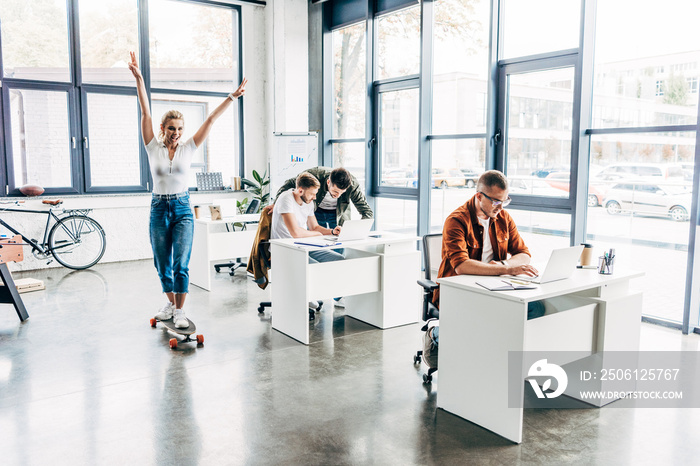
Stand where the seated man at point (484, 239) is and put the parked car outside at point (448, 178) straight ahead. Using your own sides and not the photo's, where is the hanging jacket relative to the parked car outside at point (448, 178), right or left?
left

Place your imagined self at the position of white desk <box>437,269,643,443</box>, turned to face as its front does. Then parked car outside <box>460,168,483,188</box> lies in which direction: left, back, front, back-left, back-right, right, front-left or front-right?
front-right

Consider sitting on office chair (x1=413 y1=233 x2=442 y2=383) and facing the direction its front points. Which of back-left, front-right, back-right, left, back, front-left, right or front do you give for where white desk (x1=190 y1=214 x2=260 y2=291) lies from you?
back

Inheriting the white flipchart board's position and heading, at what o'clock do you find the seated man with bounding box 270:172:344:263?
The seated man is roughly at 12 o'clock from the white flipchart board.

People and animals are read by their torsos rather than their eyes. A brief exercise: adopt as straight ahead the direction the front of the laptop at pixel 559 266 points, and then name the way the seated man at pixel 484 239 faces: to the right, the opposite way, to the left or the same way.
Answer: the opposite way

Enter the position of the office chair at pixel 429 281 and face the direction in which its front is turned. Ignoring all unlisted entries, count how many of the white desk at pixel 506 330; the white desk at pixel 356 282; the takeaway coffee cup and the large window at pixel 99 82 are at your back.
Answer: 2

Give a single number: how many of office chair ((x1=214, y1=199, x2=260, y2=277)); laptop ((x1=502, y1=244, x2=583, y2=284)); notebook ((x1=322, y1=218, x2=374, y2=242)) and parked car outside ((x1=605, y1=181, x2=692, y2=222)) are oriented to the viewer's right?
1

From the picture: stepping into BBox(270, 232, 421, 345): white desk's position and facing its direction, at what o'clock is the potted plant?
The potted plant is roughly at 1 o'clock from the white desk.

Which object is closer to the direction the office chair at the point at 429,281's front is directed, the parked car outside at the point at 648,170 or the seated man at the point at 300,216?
the parked car outside

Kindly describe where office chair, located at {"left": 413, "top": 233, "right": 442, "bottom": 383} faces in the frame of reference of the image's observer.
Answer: facing the viewer and to the right of the viewer

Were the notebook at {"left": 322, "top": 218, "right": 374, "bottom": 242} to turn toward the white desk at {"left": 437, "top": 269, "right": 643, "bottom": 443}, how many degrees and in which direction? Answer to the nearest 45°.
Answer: approximately 180°
